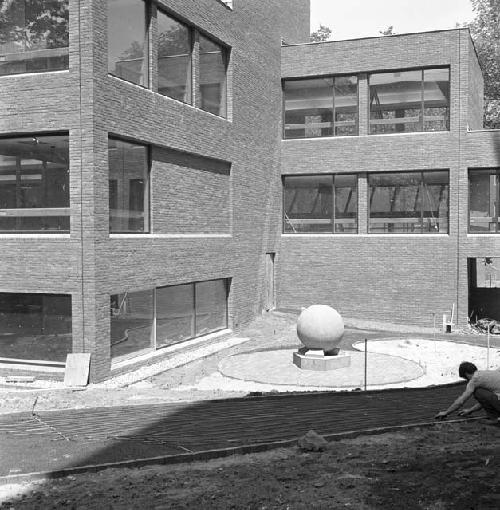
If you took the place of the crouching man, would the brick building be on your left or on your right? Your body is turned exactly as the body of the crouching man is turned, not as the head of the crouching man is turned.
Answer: on your right

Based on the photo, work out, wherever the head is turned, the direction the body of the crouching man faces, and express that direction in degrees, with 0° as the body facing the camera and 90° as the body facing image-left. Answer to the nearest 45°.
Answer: approximately 90°

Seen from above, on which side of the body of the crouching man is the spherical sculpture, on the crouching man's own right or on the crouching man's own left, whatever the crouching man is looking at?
on the crouching man's own right
